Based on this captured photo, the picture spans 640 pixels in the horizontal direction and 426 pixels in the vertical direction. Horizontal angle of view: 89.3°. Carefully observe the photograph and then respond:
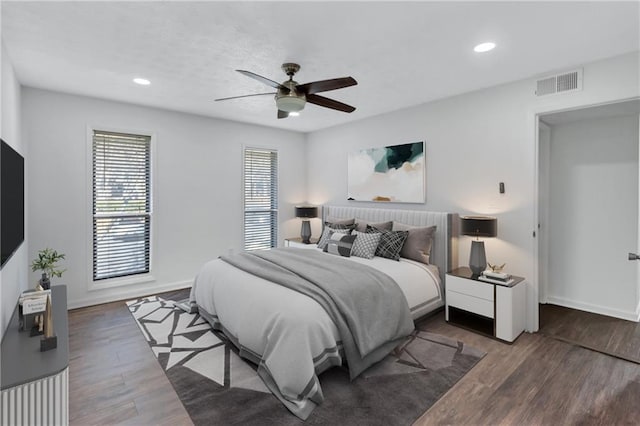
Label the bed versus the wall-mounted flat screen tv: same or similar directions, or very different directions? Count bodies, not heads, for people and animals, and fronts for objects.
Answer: very different directions

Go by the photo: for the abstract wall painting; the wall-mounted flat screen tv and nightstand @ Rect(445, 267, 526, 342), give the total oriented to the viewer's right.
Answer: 1

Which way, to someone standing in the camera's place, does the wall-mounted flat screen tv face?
facing to the right of the viewer

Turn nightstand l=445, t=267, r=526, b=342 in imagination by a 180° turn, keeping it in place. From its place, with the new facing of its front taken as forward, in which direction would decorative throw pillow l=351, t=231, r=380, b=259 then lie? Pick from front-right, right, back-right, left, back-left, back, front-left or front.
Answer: back-left

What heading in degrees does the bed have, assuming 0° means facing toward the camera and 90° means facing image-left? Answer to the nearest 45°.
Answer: approximately 45°

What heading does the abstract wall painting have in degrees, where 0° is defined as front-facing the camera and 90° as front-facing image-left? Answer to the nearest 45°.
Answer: approximately 45°

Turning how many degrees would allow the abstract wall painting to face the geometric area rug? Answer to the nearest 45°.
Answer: approximately 45° to its left

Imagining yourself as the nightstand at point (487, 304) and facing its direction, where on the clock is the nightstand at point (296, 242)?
the nightstand at point (296, 242) is roughly at 2 o'clock from the nightstand at point (487, 304).

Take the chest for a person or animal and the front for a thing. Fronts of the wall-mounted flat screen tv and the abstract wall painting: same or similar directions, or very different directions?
very different directions

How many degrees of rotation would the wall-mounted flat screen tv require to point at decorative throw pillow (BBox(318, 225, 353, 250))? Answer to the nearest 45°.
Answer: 0° — it already faces it

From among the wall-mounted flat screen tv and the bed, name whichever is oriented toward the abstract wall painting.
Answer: the wall-mounted flat screen tv

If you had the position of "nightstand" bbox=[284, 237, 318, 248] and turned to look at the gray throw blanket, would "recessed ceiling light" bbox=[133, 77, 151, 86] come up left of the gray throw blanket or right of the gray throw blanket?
right
